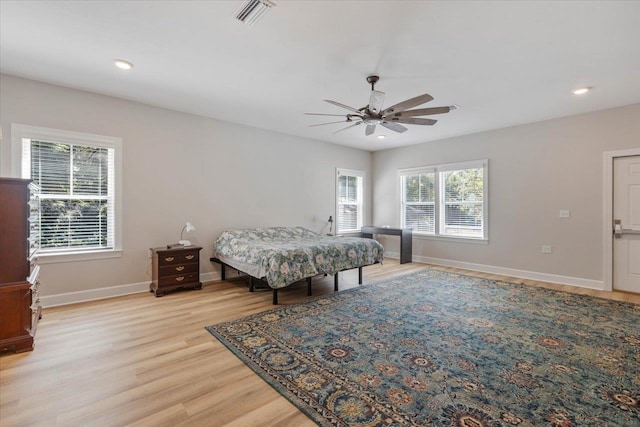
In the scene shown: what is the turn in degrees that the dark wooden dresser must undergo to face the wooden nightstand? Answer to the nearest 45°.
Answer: approximately 45° to its left

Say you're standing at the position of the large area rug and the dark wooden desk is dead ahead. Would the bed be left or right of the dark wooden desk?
left

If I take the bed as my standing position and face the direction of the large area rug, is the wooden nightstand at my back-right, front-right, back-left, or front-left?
back-right

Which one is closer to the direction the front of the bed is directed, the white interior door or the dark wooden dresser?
the white interior door

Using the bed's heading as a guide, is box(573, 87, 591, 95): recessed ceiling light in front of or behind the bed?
in front

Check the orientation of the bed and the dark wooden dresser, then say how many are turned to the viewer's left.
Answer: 0

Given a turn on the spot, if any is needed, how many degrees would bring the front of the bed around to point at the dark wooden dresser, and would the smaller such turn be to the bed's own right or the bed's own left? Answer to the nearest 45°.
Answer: approximately 90° to the bed's own right

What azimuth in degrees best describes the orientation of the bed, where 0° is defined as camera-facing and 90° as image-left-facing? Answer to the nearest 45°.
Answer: approximately 315°

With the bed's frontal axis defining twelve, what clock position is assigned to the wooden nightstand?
The wooden nightstand is roughly at 5 o'clock from the bed.

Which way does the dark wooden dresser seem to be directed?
to the viewer's right
